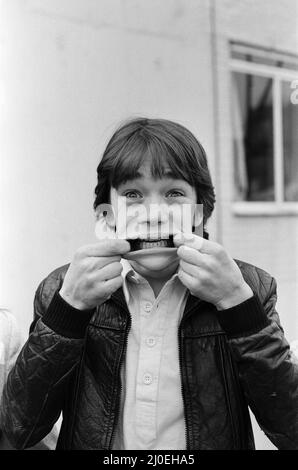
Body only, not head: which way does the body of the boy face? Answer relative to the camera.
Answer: toward the camera

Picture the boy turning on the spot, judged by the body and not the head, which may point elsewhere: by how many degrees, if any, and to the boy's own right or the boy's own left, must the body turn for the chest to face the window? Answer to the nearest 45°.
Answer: approximately 180°
